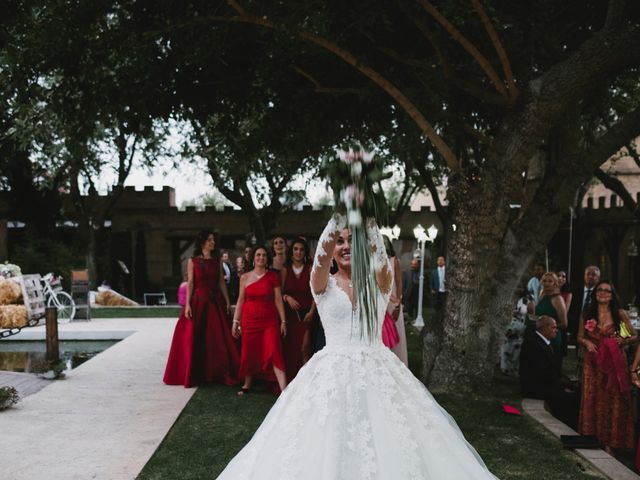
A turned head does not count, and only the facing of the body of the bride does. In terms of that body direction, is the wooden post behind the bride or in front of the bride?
behind

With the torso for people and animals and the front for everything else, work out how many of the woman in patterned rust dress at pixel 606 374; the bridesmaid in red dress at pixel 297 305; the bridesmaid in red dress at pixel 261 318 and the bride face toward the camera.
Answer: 4

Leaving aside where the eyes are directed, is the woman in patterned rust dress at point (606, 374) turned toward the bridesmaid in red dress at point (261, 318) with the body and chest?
no

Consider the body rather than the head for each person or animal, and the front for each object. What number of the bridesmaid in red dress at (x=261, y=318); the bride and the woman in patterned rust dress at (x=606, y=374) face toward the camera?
3

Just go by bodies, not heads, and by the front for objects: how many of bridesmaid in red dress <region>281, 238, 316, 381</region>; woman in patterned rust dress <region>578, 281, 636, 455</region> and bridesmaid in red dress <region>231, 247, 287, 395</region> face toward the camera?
3

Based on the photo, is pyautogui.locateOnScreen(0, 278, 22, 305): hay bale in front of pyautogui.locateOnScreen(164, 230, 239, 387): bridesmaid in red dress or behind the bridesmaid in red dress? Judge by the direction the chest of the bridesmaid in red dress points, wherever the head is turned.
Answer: behind

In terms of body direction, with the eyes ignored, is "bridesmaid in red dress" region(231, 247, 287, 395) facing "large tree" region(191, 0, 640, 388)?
no

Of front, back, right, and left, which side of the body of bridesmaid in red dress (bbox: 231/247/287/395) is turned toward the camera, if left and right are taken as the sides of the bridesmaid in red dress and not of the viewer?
front

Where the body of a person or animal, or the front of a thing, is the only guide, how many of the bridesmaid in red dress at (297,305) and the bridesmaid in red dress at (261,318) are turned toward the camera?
2

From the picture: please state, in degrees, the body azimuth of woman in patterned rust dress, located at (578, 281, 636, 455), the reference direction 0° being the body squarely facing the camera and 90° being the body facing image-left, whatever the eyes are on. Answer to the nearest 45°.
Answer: approximately 0°

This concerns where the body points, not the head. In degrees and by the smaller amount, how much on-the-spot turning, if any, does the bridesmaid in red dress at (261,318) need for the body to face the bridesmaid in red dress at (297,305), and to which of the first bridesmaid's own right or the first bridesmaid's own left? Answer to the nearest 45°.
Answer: approximately 135° to the first bridesmaid's own left

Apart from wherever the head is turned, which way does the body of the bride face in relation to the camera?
toward the camera

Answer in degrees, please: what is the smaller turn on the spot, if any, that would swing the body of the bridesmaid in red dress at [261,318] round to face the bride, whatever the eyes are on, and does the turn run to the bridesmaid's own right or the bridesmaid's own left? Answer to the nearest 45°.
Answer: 0° — they already face them

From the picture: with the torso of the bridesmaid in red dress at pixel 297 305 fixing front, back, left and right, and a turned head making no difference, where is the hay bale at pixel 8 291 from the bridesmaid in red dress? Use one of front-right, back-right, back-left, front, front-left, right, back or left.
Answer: back-right
